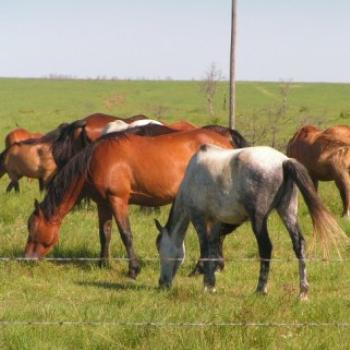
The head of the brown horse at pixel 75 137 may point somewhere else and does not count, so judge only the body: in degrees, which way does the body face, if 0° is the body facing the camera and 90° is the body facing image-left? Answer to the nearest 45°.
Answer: approximately 90°

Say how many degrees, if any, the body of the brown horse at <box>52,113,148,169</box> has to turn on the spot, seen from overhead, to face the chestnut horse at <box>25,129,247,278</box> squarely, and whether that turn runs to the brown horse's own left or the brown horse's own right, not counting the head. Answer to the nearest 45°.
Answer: approximately 90° to the brown horse's own left

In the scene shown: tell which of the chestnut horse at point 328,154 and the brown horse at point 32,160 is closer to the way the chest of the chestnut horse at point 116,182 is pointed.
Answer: the brown horse

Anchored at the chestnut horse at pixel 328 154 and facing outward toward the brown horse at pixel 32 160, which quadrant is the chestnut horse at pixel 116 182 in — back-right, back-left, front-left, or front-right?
front-left

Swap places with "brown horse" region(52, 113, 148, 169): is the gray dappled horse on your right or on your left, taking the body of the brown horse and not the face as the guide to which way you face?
on your left

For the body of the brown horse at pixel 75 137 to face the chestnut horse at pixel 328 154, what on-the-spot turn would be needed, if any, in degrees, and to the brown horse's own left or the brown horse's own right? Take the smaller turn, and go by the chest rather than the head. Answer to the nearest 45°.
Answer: approximately 180°

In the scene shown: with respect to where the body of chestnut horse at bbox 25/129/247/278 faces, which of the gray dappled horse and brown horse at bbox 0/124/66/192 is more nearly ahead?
the brown horse

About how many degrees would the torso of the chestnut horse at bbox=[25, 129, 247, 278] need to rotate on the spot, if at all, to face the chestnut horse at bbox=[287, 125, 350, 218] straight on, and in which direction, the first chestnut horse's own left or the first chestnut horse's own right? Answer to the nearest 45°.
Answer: approximately 135° to the first chestnut horse's own right

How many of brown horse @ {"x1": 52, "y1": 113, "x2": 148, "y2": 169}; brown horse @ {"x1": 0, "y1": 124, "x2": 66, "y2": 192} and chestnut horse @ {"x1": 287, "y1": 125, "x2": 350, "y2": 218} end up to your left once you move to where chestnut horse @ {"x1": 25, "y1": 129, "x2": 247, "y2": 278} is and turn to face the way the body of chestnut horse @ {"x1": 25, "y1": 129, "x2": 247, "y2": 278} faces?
0

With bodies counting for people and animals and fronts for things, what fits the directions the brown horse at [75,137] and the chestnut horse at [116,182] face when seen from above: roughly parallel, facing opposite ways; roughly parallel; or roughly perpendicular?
roughly parallel

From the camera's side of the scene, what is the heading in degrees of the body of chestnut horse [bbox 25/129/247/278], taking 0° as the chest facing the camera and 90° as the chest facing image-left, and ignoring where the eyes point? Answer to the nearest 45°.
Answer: approximately 90°

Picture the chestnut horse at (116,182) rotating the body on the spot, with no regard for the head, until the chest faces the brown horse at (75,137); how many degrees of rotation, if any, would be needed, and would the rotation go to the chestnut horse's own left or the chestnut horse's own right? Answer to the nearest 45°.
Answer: approximately 90° to the chestnut horse's own right

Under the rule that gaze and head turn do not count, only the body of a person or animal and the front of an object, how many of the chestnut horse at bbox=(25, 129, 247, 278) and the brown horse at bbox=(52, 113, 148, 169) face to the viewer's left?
2

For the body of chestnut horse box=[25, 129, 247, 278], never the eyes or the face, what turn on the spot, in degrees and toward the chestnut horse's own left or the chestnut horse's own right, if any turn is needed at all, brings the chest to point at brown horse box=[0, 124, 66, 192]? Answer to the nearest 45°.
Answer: approximately 90° to the chestnut horse's own right
